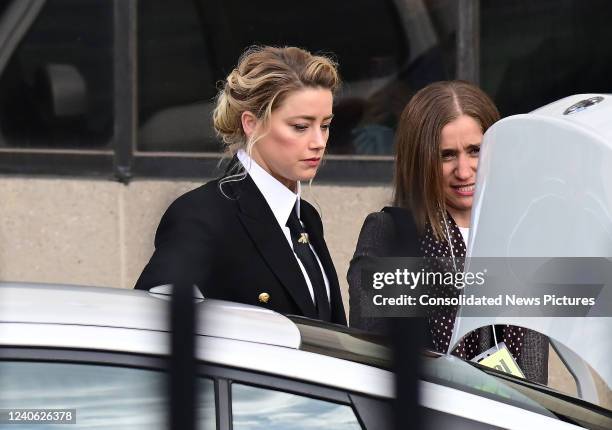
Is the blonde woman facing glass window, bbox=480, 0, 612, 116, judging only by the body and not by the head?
no

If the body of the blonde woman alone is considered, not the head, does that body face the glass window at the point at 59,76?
no

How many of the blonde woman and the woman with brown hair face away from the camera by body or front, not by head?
0

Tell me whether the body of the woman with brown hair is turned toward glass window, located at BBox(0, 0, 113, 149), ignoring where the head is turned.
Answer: no

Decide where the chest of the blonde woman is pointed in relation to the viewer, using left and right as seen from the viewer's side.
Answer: facing the viewer and to the right of the viewer

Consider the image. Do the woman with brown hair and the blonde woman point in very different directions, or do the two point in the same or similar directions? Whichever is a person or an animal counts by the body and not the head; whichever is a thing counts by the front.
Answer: same or similar directions

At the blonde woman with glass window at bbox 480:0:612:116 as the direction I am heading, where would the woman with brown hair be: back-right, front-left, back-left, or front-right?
front-right

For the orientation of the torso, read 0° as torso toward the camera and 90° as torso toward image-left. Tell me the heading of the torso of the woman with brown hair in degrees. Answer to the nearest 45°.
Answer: approximately 315°

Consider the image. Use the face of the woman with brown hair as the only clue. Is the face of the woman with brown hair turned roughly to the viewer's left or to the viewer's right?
to the viewer's right

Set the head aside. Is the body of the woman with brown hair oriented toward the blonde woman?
no

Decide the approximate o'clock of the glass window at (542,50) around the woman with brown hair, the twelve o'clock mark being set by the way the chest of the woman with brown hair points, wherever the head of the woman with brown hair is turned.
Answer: The glass window is roughly at 8 o'clock from the woman with brown hair.

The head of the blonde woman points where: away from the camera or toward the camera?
toward the camera

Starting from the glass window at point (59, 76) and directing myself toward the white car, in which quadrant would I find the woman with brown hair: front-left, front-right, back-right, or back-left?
front-left
